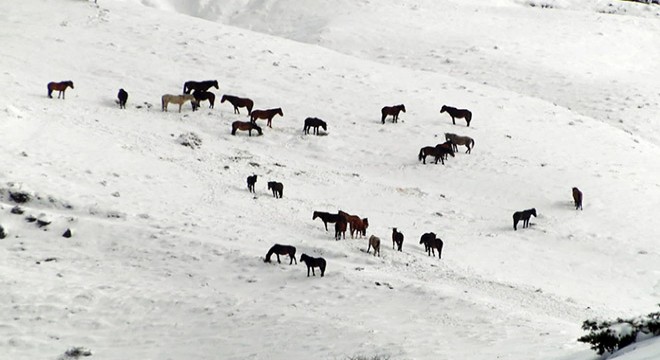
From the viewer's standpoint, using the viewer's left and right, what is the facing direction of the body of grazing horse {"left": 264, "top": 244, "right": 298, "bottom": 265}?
facing to the left of the viewer

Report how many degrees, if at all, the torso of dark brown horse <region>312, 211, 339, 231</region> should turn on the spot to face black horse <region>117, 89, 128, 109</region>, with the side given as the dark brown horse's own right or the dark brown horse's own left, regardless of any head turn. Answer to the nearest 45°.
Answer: approximately 45° to the dark brown horse's own right

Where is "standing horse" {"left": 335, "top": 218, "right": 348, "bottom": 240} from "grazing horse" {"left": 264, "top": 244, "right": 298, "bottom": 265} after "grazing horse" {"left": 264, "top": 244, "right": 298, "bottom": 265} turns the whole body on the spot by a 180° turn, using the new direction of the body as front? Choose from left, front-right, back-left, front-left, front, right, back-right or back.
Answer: front-left

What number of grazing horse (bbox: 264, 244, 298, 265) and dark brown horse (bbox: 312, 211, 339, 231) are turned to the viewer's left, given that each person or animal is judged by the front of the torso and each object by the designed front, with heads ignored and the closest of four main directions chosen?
2

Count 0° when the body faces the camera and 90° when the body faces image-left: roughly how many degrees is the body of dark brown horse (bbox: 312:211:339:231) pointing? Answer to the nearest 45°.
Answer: approximately 90°

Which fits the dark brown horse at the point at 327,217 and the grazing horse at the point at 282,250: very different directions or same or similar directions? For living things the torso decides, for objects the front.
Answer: same or similar directions

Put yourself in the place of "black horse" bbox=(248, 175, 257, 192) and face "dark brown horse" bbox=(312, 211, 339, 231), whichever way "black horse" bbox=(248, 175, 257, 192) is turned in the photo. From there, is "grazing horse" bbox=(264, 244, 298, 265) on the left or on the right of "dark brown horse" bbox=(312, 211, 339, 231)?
right

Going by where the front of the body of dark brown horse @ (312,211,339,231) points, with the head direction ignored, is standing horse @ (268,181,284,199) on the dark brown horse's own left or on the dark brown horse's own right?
on the dark brown horse's own right
